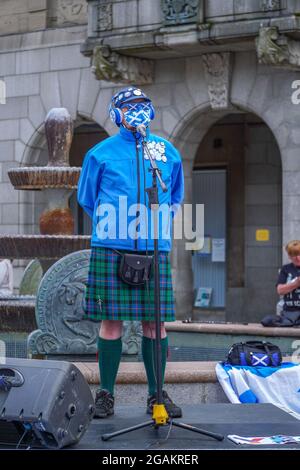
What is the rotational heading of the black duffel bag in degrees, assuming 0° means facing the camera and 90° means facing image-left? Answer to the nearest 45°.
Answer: approximately 0°

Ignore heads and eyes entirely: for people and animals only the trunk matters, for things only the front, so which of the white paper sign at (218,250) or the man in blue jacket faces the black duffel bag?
the white paper sign

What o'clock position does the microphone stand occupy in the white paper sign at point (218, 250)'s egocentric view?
The microphone stand is roughly at 12 o'clock from the white paper sign.

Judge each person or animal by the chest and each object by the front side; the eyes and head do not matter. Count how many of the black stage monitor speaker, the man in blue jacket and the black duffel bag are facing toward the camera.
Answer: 2

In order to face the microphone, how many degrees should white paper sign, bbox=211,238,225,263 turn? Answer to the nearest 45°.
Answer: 0° — it already faces it

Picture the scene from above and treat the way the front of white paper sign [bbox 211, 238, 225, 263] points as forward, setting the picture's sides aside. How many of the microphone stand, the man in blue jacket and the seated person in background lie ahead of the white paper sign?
3

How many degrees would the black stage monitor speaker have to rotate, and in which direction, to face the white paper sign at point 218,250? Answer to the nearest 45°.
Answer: approximately 45° to its left

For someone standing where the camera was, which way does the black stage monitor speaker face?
facing away from the viewer and to the right of the viewer
